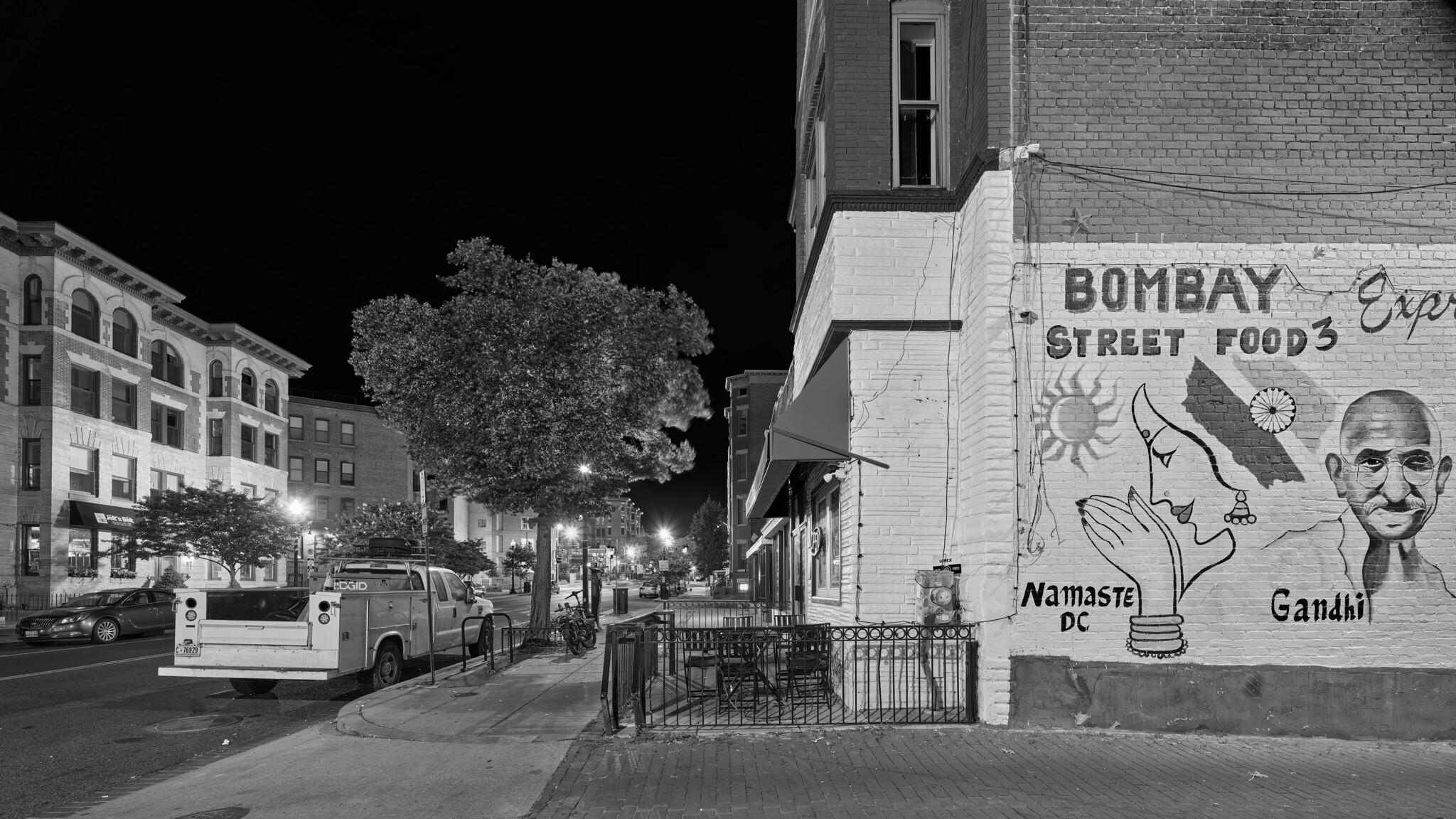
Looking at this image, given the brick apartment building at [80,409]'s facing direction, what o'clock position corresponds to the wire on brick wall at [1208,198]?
The wire on brick wall is roughly at 1 o'clock from the brick apartment building.

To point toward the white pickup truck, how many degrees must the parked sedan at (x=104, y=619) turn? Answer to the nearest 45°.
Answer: approximately 45° to its left

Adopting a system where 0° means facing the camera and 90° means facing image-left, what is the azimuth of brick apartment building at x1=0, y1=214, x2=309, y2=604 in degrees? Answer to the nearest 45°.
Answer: approximately 315°

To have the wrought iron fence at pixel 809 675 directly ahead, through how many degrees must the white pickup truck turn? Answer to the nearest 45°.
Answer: approximately 90° to its right

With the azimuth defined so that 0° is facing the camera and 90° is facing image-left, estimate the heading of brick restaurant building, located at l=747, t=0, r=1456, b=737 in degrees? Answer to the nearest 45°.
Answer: approximately 90°

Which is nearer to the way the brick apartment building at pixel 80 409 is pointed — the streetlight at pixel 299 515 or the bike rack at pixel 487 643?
the bike rack

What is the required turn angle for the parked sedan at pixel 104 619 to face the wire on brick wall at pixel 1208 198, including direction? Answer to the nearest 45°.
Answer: approximately 45° to its left

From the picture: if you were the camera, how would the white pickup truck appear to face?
facing away from the viewer and to the right of the viewer

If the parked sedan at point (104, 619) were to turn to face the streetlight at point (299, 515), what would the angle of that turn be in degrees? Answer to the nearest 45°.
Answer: approximately 135° to its right

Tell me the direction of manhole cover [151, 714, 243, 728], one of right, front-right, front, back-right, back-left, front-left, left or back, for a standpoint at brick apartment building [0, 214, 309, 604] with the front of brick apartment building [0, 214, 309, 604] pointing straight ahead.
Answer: front-right
